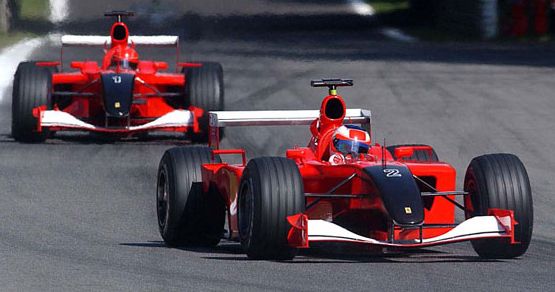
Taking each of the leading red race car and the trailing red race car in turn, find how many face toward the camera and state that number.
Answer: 2

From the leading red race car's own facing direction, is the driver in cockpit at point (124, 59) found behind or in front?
behind

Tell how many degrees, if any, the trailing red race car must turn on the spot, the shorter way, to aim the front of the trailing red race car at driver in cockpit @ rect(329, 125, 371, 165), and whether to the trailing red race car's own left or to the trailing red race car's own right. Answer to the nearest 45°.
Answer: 0° — it already faces them

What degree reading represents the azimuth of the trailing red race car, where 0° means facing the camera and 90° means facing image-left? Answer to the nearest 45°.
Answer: approximately 0°

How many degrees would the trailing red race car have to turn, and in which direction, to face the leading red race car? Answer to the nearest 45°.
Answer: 0° — it already faces it

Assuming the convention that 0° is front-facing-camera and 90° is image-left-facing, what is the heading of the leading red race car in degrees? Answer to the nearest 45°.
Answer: approximately 0°
